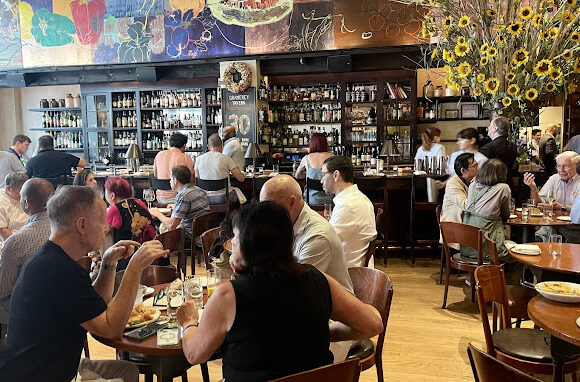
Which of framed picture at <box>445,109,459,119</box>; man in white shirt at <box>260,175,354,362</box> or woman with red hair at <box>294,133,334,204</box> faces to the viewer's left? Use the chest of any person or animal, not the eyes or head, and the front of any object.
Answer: the man in white shirt

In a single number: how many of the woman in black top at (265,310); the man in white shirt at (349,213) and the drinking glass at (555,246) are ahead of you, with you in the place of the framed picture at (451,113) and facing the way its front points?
3

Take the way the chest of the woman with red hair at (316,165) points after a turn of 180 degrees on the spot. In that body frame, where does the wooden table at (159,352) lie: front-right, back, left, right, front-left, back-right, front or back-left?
front

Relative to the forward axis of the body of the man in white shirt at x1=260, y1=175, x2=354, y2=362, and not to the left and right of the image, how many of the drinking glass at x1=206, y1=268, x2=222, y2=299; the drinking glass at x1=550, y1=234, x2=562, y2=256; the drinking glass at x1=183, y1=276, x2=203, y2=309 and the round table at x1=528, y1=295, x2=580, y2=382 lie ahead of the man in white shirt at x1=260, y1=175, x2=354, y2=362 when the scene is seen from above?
2

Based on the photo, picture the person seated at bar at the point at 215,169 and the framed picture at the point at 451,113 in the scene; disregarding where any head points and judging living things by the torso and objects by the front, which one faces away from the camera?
the person seated at bar

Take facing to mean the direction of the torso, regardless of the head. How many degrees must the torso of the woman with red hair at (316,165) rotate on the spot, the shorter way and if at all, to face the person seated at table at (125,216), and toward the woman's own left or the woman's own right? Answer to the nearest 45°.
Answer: approximately 135° to the woman's own left

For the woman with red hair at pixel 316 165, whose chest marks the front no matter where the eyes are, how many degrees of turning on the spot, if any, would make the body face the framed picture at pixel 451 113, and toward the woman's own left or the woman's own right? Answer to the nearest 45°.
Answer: approximately 45° to the woman's own right

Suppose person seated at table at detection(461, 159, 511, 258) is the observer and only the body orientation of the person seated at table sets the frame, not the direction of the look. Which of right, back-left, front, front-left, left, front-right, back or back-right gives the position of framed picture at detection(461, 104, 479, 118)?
front-left

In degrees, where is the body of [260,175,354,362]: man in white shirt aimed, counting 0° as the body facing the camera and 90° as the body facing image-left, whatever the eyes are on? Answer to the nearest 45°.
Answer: approximately 90°

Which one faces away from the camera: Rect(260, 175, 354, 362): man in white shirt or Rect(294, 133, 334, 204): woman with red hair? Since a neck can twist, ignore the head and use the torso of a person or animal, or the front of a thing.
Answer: the woman with red hair

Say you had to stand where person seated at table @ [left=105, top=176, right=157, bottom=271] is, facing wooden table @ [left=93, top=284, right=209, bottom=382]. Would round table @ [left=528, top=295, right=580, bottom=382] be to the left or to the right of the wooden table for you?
left

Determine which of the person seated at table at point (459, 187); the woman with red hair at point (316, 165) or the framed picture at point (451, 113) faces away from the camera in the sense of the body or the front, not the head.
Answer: the woman with red hair
